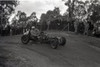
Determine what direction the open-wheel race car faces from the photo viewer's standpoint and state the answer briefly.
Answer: facing the viewer and to the right of the viewer
